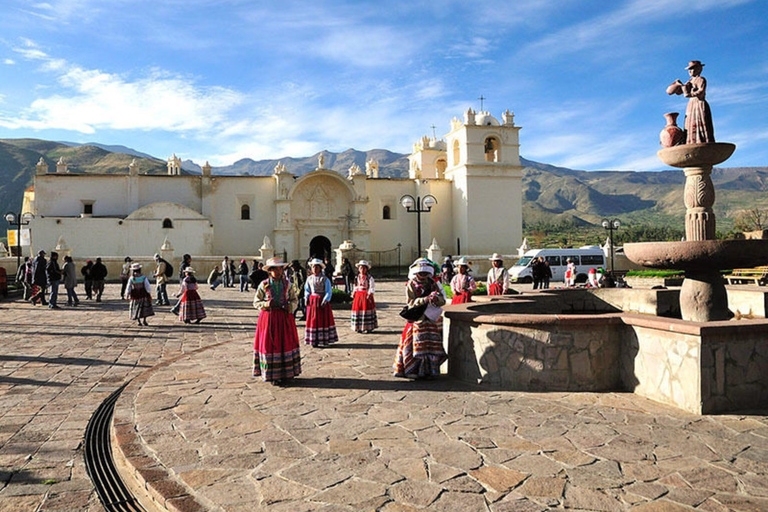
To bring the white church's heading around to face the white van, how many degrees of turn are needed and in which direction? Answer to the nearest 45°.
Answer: approximately 45° to its left

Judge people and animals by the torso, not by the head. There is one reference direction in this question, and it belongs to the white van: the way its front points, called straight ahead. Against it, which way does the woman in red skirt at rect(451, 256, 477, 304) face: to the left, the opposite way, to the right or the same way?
to the left

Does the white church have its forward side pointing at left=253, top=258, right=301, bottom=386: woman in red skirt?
yes

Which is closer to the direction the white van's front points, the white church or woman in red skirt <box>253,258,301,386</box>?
the white church

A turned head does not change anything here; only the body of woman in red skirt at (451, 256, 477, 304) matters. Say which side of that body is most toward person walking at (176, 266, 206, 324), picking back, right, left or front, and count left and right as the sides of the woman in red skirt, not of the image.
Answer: right

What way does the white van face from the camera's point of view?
to the viewer's left

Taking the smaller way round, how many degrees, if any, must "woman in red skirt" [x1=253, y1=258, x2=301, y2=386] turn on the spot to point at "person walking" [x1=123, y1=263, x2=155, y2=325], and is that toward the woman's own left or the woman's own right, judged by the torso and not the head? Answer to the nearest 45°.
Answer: approximately 135° to the woman's own right
